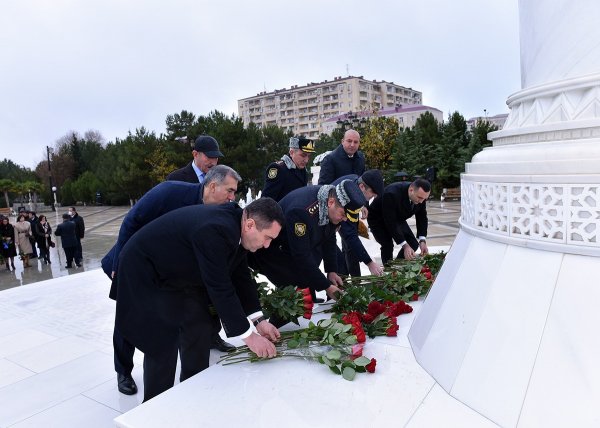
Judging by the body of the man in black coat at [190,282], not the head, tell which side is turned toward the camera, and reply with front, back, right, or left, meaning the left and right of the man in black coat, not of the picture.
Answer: right

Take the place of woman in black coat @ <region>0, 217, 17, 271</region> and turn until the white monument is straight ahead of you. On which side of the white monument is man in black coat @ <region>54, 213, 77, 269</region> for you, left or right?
left

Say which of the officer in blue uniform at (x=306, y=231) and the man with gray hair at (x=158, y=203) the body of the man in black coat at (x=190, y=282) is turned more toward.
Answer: the officer in blue uniform

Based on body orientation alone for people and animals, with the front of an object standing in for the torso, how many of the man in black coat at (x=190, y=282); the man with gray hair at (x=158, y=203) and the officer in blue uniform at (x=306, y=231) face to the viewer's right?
3

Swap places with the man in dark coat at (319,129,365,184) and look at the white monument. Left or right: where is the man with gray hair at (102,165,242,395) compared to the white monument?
right

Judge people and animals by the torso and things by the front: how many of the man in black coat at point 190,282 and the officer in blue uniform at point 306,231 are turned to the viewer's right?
2

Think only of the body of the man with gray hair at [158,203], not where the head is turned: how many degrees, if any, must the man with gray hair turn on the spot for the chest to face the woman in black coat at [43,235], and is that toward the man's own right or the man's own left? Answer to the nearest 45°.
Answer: approximately 90° to the man's own left

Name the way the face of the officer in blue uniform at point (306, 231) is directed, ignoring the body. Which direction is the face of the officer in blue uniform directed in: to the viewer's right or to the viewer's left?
to the viewer's right

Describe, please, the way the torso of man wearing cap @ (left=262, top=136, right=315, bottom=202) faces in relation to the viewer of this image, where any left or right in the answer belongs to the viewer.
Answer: facing the viewer and to the right of the viewer

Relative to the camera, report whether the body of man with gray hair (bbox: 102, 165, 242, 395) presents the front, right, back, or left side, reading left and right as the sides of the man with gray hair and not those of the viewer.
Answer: right

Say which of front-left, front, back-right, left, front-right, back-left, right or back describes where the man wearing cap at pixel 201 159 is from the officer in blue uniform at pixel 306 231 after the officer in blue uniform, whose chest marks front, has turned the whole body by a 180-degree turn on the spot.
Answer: front-right

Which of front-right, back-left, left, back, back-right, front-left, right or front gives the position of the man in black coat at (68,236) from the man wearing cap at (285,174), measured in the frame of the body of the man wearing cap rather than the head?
back

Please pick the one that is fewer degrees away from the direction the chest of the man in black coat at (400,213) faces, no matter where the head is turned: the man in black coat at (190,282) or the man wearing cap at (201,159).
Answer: the man in black coat

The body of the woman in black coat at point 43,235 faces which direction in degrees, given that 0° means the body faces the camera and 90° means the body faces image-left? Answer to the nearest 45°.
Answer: approximately 315°

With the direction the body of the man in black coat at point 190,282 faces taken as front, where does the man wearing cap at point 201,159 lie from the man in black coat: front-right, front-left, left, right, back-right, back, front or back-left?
left

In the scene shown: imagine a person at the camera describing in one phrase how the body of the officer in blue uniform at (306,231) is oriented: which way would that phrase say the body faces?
to the viewer's right

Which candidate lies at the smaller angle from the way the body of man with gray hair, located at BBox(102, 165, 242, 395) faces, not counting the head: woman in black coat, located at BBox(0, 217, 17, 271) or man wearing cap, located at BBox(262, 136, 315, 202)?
the man wearing cap
